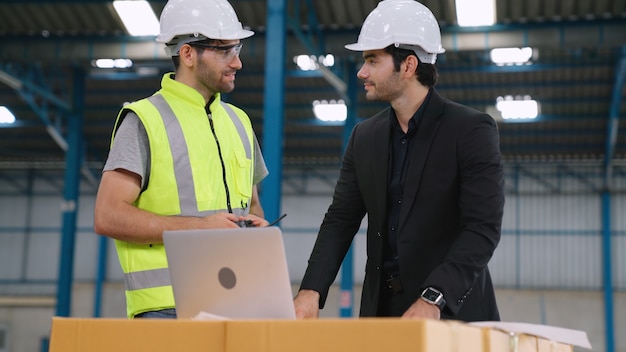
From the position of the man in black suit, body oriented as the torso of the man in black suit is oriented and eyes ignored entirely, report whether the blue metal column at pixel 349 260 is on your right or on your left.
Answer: on your right

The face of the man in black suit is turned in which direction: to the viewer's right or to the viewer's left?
to the viewer's left

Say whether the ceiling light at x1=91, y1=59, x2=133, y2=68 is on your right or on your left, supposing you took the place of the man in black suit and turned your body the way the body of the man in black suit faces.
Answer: on your right

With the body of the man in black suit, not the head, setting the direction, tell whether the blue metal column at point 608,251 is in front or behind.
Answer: behind

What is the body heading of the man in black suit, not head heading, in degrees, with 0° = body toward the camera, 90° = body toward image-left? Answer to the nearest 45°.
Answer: approximately 45°

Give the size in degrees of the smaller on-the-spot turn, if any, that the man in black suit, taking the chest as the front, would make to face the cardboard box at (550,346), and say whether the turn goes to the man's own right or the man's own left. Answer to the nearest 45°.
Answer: approximately 90° to the man's own left

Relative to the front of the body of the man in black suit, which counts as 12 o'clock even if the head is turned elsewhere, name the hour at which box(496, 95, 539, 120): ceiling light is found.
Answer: The ceiling light is roughly at 5 o'clock from the man in black suit.

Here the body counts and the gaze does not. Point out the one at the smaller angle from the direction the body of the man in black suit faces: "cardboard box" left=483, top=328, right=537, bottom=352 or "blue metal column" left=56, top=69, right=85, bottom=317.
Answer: the cardboard box

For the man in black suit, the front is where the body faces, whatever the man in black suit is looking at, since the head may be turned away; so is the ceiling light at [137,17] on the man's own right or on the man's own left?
on the man's own right

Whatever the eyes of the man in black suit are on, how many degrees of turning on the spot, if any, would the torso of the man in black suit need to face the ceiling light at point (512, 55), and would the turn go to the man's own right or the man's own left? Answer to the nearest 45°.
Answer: approximately 135° to the man's own right

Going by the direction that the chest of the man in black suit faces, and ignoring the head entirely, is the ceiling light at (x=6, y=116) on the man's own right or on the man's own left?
on the man's own right

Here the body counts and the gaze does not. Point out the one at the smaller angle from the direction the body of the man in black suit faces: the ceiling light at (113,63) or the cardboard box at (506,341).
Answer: the cardboard box
